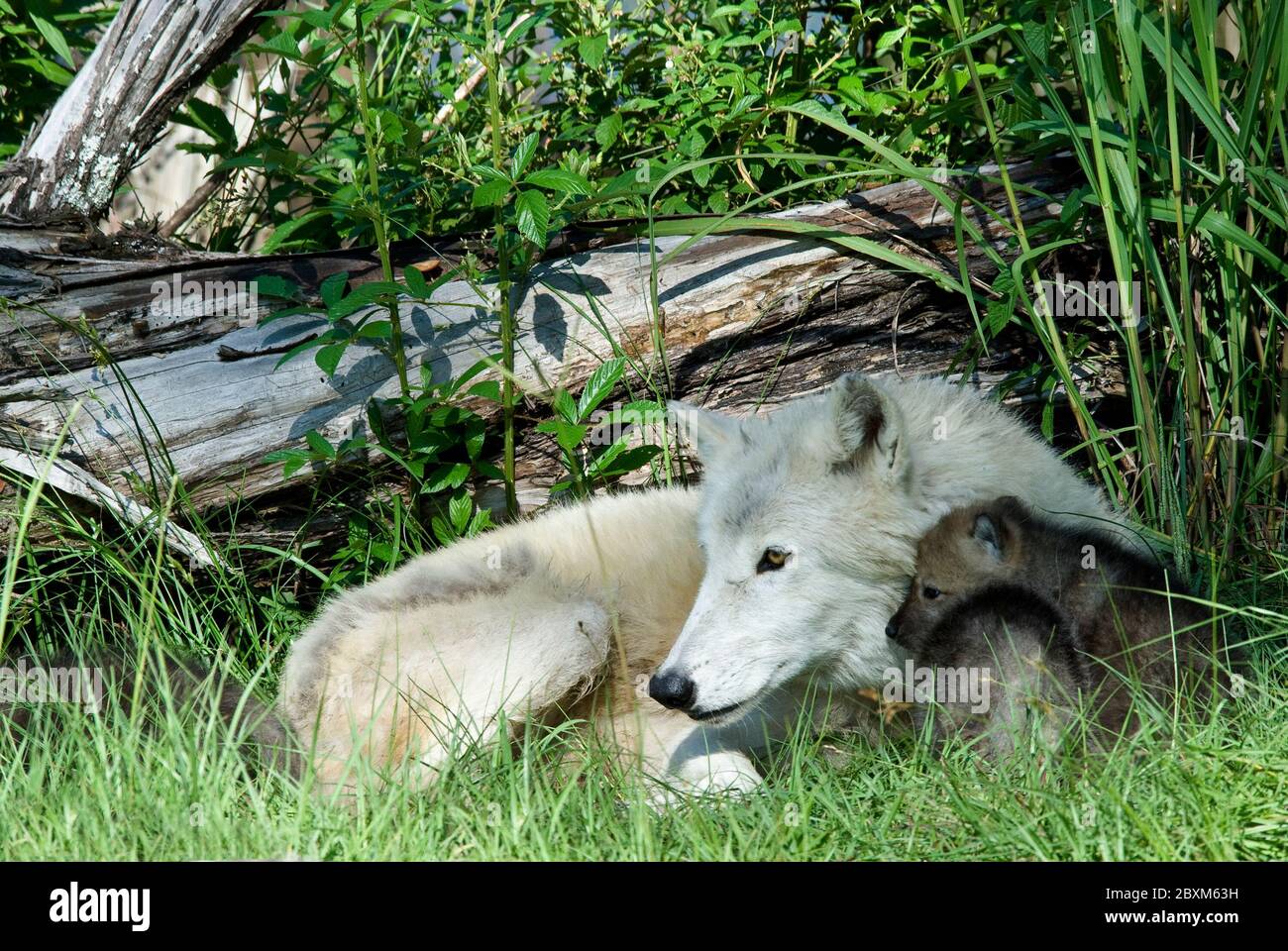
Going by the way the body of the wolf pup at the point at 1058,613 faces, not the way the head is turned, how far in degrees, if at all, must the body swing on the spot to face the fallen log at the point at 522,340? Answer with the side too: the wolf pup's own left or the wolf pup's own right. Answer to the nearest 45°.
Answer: approximately 45° to the wolf pup's own right

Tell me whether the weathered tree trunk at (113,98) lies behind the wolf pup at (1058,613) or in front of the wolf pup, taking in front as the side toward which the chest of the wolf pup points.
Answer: in front

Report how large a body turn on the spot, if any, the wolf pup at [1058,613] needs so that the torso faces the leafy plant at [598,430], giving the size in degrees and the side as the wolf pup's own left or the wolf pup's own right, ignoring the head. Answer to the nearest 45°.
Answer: approximately 45° to the wolf pup's own right

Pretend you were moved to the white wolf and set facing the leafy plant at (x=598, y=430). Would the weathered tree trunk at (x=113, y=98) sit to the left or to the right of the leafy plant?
left

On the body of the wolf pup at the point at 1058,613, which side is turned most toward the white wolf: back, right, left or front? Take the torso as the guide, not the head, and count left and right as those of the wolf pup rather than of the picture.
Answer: front

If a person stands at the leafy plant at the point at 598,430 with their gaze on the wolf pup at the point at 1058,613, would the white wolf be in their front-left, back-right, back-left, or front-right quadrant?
front-right

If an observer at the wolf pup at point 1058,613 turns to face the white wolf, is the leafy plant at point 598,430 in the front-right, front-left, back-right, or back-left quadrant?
front-right
